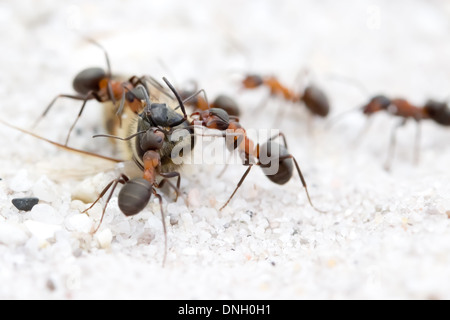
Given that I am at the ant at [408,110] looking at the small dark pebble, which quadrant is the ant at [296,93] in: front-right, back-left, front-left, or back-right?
front-right

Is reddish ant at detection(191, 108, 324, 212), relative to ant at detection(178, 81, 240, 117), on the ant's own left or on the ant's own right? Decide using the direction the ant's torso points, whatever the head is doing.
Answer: on the ant's own left

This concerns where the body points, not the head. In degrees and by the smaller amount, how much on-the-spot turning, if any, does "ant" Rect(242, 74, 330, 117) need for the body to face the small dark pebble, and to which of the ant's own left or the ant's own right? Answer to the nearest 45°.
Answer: approximately 45° to the ant's own left

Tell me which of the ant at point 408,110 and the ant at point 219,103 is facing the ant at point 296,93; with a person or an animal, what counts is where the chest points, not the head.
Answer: the ant at point 408,110

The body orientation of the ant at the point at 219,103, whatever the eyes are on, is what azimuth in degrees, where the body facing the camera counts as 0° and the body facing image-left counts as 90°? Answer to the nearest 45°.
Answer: approximately 90°

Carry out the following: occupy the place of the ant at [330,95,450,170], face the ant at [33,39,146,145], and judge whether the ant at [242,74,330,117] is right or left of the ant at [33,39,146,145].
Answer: right

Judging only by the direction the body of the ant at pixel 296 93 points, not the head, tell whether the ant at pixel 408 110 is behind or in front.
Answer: behind

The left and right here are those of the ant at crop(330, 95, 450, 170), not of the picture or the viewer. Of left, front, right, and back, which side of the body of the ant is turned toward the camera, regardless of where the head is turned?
left

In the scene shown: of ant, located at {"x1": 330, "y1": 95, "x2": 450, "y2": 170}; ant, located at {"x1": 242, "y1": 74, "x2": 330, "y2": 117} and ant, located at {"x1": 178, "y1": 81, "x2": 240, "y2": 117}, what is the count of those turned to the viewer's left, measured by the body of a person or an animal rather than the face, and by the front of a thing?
3

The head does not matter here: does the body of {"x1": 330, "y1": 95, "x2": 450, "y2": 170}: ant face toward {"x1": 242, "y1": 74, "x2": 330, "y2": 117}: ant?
yes

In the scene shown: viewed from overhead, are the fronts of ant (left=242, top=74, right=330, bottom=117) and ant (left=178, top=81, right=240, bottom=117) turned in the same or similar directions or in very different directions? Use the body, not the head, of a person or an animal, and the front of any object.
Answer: same or similar directions

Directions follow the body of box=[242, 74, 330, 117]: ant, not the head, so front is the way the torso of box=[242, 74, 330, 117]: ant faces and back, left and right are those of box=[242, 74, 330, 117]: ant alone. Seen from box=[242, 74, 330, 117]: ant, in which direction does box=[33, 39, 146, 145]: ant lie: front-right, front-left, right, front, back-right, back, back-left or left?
front-left

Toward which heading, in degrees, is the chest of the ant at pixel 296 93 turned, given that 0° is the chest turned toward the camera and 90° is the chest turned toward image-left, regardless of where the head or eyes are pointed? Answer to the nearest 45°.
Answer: approximately 90°
